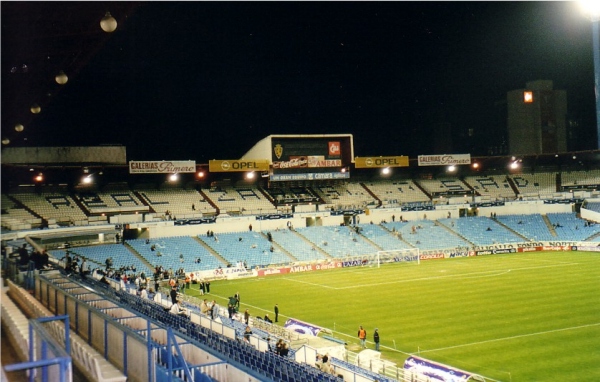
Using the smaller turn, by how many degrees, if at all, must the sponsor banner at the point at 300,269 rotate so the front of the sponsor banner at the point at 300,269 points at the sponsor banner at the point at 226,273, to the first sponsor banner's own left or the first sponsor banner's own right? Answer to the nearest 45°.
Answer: approximately 90° to the first sponsor banner's own right

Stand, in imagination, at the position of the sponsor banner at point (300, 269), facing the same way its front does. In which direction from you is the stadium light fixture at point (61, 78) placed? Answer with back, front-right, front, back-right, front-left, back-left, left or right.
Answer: front-right

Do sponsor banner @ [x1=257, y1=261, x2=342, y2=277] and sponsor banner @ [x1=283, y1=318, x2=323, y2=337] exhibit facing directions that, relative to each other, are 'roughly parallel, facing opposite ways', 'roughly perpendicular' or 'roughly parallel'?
roughly perpendicular

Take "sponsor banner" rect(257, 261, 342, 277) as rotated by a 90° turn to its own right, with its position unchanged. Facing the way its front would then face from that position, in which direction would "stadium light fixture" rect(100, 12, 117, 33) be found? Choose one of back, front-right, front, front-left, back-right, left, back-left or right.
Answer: front-left

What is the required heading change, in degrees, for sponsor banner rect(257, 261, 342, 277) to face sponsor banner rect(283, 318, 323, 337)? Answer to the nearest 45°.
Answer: approximately 45° to its right

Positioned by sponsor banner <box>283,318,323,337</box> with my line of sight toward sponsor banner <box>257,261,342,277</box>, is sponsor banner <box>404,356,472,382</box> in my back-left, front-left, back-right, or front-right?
back-right

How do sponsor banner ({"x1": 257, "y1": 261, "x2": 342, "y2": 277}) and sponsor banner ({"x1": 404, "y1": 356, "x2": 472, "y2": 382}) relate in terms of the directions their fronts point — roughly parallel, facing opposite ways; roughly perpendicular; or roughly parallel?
roughly perpendicular

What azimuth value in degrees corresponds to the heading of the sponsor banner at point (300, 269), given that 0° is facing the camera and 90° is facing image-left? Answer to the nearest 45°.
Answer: approximately 315°
